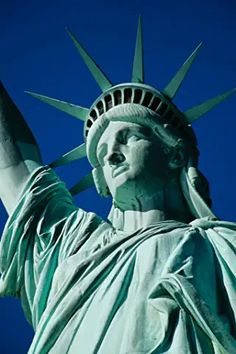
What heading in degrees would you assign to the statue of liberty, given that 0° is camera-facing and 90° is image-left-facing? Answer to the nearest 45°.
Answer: approximately 45°
